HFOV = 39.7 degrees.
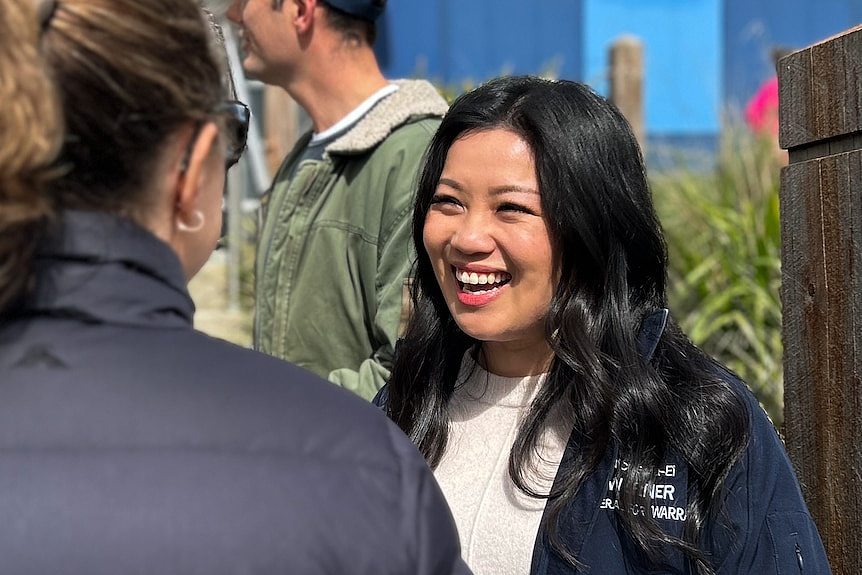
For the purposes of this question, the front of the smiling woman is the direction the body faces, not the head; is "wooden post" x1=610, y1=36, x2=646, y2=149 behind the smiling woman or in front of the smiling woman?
behind

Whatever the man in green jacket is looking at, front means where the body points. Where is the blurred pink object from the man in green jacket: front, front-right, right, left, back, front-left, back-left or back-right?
back

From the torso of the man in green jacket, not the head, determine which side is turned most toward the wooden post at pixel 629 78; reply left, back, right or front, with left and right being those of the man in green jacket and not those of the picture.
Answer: back

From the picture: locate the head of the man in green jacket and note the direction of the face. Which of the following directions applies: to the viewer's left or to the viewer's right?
to the viewer's left

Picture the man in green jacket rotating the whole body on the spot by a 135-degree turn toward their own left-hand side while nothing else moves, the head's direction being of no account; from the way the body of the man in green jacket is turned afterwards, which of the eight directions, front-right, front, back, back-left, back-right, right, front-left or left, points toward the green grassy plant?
front-left

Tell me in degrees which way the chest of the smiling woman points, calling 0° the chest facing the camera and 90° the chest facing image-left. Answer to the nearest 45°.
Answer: approximately 45°

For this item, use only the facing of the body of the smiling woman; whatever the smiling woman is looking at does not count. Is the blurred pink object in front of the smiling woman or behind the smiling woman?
behind
